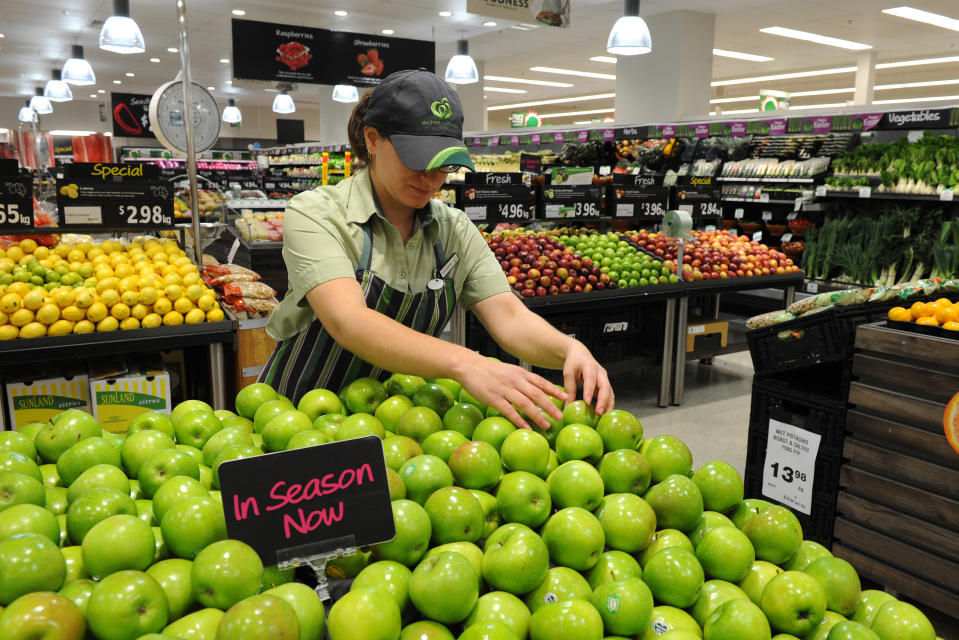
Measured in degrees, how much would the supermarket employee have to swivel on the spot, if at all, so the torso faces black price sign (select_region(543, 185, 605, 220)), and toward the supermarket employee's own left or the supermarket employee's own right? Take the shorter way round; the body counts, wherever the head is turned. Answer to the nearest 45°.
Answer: approximately 135° to the supermarket employee's own left

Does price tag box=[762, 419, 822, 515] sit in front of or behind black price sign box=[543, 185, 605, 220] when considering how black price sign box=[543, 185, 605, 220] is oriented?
in front

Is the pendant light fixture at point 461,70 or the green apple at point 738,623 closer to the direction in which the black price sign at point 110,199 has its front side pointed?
the green apple

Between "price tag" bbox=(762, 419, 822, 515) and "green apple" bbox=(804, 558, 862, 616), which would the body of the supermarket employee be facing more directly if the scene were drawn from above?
the green apple

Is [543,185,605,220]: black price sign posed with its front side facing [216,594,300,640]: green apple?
yes

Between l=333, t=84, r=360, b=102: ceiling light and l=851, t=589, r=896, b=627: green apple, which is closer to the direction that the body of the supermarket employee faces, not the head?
the green apple
